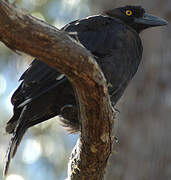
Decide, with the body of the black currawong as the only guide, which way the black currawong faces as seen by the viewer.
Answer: to the viewer's right
